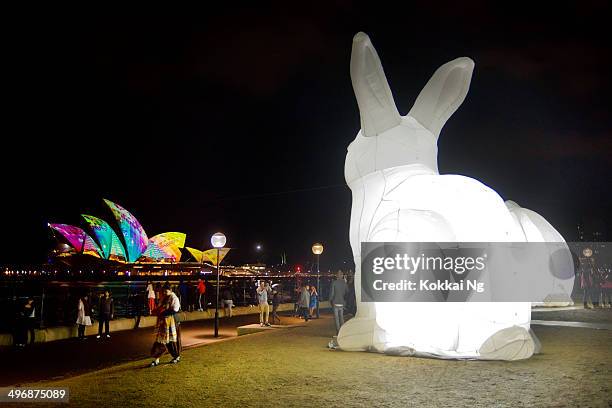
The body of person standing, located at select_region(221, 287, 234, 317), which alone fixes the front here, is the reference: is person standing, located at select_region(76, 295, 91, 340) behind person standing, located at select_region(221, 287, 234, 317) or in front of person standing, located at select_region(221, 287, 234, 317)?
behind

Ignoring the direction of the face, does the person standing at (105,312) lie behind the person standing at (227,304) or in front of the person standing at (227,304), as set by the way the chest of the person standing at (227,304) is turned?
behind

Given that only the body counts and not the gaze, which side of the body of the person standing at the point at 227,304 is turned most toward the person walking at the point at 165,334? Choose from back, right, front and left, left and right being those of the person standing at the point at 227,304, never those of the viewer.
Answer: back

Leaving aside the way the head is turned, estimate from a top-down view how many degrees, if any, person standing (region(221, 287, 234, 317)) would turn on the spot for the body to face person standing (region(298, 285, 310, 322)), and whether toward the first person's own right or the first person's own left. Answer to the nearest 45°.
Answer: approximately 135° to the first person's own right

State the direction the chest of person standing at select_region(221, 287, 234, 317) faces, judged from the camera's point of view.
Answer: away from the camera

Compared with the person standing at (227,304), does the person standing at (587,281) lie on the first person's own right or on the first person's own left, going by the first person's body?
on the first person's own right

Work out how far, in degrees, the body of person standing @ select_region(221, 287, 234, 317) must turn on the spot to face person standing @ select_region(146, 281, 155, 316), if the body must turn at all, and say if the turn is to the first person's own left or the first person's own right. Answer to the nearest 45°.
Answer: approximately 135° to the first person's own left
